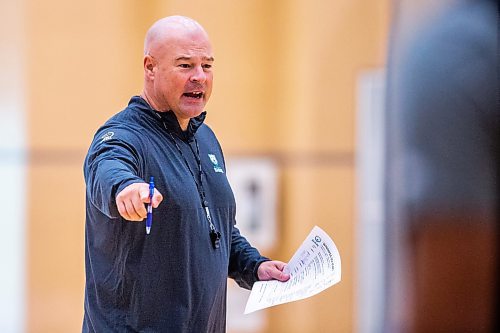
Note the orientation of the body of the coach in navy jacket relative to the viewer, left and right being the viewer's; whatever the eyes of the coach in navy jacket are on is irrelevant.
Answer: facing the viewer and to the right of the viewer

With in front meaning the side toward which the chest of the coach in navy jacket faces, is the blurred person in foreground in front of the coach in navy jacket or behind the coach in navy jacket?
in front
